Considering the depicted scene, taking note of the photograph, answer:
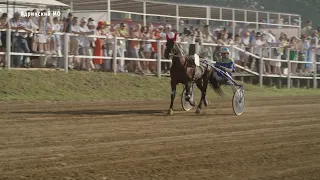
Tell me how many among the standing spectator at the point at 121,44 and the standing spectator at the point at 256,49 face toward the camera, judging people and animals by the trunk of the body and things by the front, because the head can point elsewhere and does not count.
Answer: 2

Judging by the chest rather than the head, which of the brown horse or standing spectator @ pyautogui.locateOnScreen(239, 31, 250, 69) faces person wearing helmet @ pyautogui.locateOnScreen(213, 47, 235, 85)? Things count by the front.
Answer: the standing spectator

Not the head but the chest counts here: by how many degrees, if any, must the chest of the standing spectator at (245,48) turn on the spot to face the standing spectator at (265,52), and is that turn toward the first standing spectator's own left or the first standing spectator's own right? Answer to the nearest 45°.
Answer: approximately 135° to the first standing spectator's own left

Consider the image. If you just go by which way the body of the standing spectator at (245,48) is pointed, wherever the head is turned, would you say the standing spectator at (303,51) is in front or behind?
behind

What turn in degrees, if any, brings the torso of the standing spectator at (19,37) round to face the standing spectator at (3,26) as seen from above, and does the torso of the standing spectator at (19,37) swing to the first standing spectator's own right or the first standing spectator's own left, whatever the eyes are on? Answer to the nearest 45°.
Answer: approximately 90° to the first standing spectator's own right

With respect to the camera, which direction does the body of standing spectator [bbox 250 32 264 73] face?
toward the camera

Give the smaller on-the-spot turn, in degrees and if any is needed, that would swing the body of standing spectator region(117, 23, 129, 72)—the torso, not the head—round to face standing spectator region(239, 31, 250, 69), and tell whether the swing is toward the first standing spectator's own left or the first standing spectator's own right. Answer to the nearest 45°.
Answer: approximately 135° to the first standing spectator's own left

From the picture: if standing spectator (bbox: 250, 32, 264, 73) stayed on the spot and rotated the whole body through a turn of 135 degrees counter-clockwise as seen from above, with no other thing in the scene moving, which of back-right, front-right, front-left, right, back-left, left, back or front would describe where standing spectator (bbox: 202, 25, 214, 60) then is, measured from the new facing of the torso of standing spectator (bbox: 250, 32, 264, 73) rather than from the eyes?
back

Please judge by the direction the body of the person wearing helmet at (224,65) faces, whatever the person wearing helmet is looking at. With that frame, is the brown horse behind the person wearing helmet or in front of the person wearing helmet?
in front

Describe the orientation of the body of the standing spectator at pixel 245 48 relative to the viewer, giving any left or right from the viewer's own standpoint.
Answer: facing the viewer

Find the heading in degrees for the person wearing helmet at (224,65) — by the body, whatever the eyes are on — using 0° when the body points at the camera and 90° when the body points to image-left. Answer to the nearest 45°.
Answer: approximately 45°

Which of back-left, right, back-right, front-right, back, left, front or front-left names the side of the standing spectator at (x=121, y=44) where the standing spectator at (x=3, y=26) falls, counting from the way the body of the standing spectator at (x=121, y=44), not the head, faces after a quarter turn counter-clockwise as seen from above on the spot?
back-right

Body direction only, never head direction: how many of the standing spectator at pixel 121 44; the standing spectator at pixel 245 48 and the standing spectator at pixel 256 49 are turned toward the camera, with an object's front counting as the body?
3

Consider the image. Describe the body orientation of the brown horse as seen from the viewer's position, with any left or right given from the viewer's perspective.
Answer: facing the viewer and to the left of the viewer

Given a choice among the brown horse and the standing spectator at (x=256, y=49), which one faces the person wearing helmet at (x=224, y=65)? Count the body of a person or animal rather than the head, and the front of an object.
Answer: the standing spectator

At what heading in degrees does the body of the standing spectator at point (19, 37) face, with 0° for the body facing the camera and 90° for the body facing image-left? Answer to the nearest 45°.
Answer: approximately 315°
